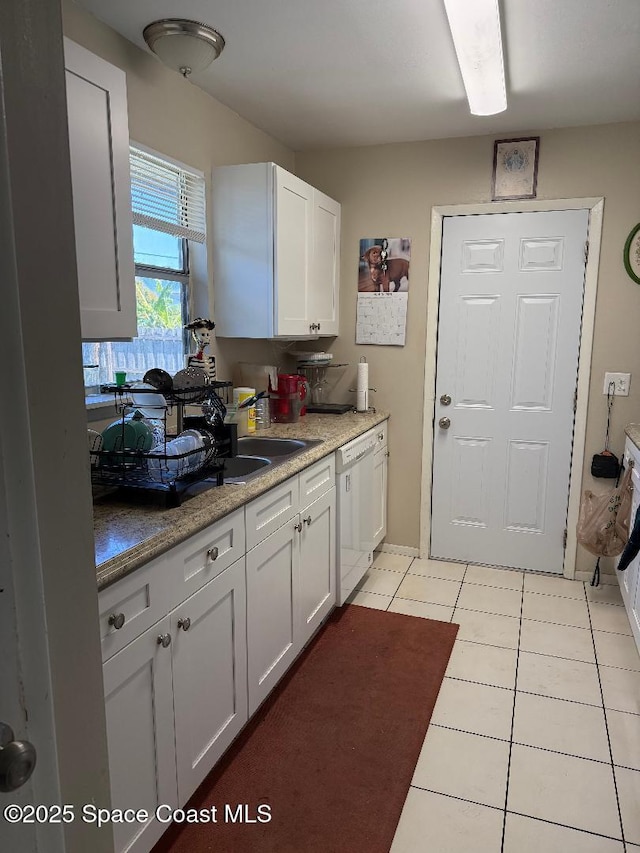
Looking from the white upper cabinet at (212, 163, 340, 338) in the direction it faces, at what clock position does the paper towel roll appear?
The paper towel roll is roughly at 9 o'clock from the white upper cabinet.

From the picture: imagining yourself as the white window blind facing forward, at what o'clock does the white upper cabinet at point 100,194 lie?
The white upper cabinet is roughly at 2 o'clock from the white window blind.

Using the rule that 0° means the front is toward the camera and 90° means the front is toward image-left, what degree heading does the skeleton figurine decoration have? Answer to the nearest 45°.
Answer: approximately 315°

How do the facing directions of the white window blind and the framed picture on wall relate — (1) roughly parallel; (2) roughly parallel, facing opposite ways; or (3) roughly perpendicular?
roughly perpendicular

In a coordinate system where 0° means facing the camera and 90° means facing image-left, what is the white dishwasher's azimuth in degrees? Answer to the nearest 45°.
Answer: approximately 270°
